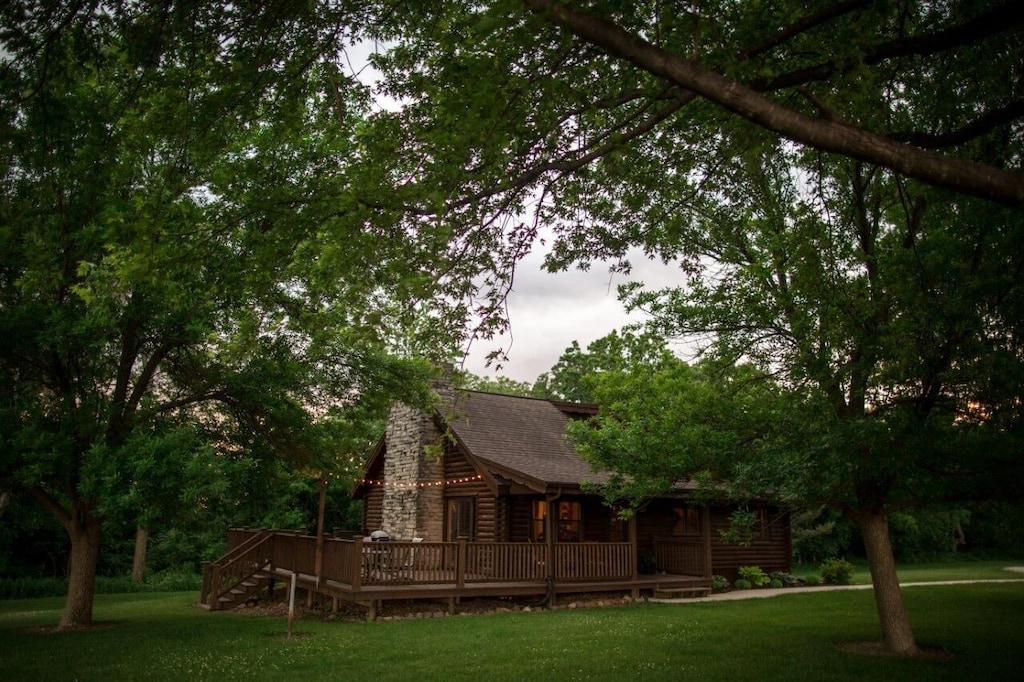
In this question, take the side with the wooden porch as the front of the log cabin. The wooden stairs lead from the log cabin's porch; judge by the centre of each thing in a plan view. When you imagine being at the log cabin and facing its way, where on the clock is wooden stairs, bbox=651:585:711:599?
The wooden stairs is roughly at 11 o'clock from the log cabin.

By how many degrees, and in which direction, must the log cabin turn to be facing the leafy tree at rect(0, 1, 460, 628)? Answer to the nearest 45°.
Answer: approximately 45° to its right

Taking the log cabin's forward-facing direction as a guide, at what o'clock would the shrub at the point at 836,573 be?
The shrub is roughly at 10 o'clock from the log cabin.

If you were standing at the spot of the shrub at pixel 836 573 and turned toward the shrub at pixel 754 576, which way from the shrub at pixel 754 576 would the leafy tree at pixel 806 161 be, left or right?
left

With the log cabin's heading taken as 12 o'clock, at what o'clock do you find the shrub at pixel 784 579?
The shrub is roughly at 10 o'clock from the log cabin.

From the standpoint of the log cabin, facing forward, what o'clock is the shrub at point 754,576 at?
The shrub is roughly at 10 o'clock from the log cabin.

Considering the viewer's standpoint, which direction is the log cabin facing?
facing the viewer and to the right of the viewer

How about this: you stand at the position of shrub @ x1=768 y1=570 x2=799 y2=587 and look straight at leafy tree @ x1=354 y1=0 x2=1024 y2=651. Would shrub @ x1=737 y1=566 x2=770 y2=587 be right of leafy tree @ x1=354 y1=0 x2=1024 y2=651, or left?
right

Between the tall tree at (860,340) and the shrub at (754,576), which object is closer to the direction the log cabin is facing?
the tall tree
